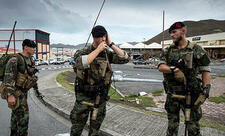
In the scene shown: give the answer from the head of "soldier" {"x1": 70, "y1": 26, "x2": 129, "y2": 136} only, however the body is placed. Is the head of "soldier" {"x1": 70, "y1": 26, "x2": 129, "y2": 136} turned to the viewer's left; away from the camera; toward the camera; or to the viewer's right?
toward the camera

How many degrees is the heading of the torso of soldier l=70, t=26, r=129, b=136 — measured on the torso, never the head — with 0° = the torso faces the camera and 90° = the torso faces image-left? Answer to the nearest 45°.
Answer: approximately 315°

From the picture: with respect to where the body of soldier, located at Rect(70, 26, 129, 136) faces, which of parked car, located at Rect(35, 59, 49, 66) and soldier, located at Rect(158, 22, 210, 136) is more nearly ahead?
the soldier

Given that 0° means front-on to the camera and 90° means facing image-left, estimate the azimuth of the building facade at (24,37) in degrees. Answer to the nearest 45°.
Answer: approximately 315°

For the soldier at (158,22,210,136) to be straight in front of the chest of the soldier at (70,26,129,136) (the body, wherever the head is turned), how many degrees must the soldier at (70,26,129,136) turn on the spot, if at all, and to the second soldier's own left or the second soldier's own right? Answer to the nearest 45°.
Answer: approximately 45° to the second soldier's own left

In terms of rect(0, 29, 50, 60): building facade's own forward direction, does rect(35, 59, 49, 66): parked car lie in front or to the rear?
in front

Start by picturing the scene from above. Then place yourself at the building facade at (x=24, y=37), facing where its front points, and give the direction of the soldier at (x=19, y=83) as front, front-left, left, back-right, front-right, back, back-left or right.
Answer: front-right
